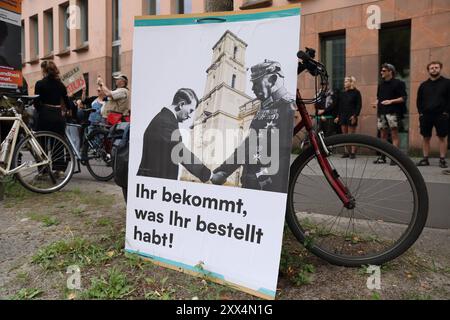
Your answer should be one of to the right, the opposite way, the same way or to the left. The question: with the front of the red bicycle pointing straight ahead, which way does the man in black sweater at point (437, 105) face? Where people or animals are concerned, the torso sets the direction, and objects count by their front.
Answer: to the right

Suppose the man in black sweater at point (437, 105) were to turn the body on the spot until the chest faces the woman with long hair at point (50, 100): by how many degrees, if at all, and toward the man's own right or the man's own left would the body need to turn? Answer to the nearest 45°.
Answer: approximately 45° to the man's own right

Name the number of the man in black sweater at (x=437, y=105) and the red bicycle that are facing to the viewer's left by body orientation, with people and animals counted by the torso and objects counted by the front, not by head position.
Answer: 0

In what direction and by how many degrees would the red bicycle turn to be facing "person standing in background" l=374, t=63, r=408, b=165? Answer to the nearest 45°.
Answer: approximately 90° to its left

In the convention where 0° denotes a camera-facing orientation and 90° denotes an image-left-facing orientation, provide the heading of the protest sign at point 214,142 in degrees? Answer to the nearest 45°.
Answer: approximately 45°

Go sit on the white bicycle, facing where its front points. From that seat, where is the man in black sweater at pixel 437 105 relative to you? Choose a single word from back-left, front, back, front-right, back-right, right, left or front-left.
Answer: back

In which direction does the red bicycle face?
to the viewer's right

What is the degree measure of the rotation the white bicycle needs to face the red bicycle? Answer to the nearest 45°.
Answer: approximately 135° to its left

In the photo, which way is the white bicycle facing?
to the viewer's left

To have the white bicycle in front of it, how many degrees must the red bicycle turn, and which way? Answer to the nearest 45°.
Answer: approximately 180°

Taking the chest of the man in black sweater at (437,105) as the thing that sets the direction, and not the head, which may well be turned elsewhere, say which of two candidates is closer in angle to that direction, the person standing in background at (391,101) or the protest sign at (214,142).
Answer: the protest sign

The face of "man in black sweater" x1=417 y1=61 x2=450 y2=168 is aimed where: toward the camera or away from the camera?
toward the camera

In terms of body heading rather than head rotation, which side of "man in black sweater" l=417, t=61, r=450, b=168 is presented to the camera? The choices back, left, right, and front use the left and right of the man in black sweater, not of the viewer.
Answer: front
